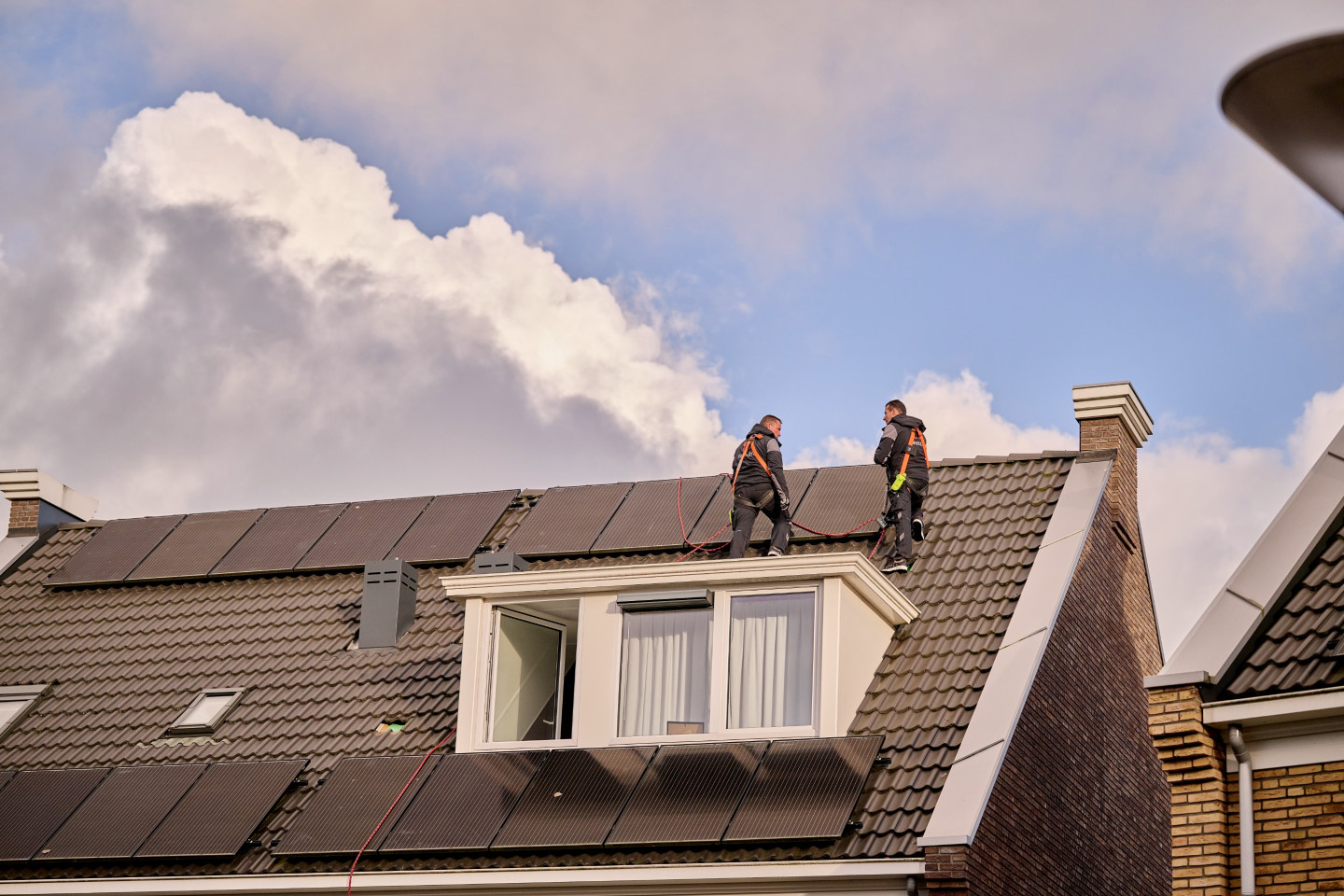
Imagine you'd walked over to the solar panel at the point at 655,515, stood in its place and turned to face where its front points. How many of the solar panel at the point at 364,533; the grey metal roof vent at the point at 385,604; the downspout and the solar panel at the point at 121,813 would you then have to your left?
1

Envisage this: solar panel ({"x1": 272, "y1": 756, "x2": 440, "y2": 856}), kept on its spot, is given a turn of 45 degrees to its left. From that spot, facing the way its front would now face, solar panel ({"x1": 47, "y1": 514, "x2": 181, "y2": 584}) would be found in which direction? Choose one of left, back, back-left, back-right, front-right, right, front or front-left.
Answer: back-right

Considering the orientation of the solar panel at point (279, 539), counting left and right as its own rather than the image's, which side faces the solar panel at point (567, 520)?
left

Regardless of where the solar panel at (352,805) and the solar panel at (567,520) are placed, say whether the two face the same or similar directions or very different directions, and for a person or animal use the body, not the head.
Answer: same or similar directions

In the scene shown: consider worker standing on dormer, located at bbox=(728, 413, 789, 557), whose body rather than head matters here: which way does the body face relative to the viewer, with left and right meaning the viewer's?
facing away from the viewer and to the right of the viewer

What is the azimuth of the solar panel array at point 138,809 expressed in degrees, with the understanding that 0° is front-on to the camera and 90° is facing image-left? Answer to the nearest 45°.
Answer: approximately 45°

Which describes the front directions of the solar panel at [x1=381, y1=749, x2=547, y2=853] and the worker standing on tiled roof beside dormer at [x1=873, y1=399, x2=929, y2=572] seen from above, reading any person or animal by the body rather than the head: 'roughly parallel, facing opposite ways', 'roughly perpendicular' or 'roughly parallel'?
roughly perpendicular

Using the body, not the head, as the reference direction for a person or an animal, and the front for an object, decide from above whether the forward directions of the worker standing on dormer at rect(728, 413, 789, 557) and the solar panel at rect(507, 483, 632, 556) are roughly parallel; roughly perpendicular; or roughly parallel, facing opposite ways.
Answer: roughly parallel, facing opposite ways

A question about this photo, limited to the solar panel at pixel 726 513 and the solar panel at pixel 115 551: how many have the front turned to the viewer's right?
0

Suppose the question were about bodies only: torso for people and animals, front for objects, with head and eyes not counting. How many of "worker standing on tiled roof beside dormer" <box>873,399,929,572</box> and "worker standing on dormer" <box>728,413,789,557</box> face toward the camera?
0

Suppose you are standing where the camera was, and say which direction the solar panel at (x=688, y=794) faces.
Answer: facing the viewer and to the left of the viewer

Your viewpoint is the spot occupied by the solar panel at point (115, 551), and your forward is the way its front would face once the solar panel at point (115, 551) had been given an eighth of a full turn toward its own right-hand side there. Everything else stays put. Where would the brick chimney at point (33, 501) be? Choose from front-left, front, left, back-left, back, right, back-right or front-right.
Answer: front-right

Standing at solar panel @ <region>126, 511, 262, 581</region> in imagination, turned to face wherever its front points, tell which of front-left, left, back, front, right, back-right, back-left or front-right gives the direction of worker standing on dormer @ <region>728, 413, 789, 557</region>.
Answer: left

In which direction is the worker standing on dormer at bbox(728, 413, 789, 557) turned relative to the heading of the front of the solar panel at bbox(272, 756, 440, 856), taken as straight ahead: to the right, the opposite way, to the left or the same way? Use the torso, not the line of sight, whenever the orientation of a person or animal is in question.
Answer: the opposite way

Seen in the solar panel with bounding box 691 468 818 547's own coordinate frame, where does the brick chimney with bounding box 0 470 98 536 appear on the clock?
The brick chimney is roughly at 2 o'clock from the solar panel.

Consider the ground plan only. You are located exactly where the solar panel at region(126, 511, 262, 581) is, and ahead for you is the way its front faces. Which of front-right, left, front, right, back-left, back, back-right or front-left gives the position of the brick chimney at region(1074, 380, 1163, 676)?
left

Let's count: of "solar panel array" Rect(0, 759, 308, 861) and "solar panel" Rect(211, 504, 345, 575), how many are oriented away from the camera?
0
